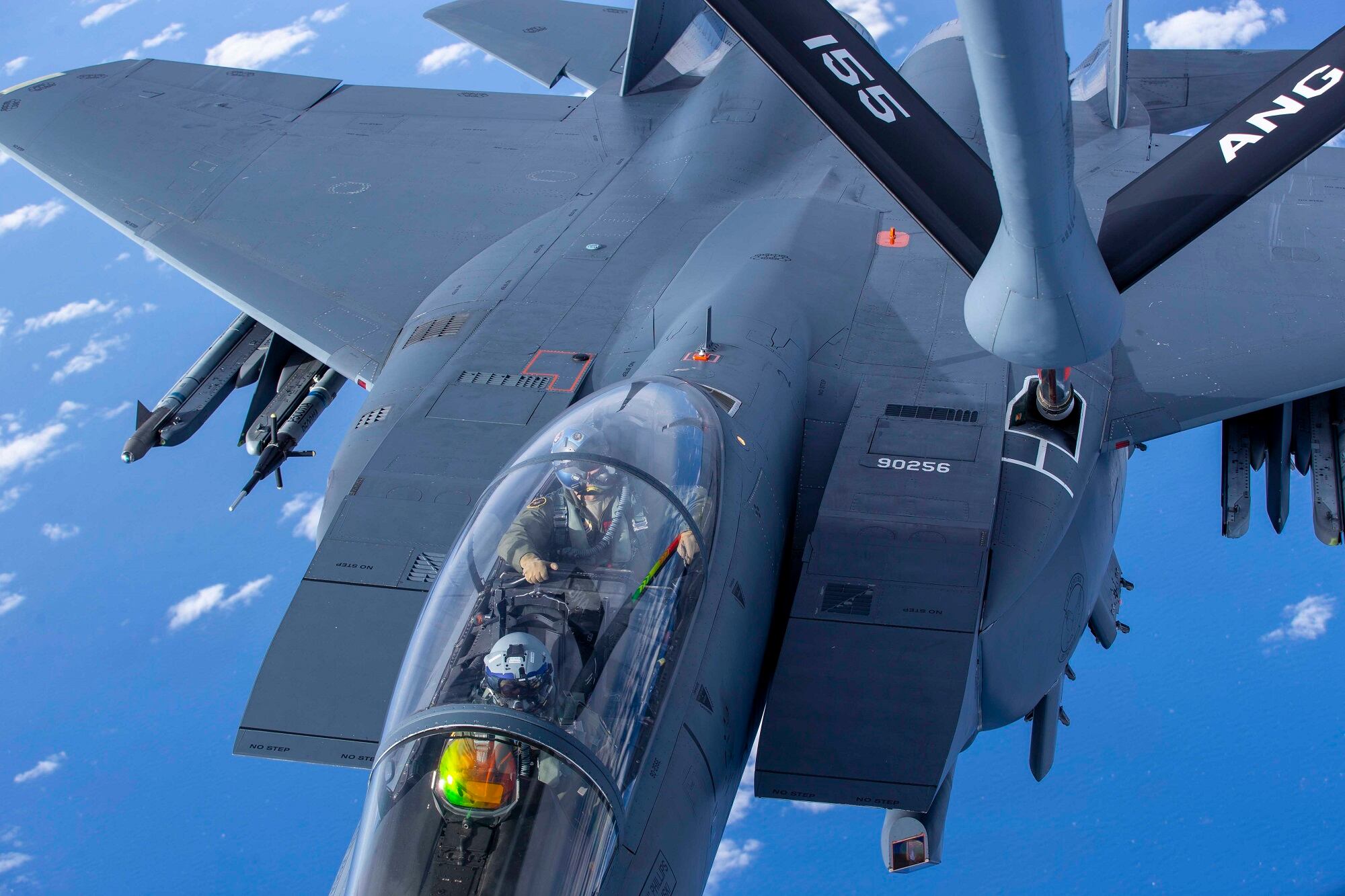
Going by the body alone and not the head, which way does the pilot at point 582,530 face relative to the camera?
toward the camera

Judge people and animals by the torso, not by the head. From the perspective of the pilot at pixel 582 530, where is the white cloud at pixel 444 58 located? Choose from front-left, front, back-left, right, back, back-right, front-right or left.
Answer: back
